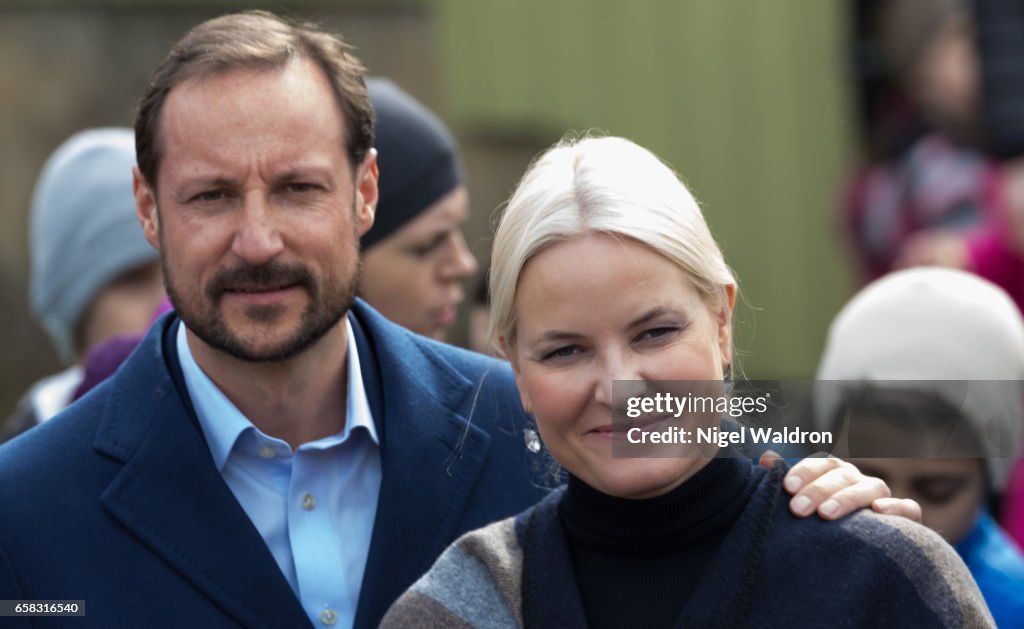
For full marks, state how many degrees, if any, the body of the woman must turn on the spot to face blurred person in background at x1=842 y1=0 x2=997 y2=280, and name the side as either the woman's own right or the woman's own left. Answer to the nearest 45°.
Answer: approximately 180°

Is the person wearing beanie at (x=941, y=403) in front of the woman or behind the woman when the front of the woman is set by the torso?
behind

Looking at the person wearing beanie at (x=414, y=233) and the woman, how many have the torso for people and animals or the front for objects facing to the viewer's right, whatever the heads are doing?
1

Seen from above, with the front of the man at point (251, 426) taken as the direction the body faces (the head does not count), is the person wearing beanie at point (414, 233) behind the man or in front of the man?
behind

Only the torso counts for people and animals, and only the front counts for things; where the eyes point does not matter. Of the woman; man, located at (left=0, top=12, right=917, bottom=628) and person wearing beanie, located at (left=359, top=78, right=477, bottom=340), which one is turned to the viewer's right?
the person wearing beanie

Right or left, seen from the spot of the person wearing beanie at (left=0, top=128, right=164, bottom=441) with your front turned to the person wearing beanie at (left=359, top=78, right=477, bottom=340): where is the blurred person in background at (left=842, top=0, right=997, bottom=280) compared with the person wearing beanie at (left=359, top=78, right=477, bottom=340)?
left

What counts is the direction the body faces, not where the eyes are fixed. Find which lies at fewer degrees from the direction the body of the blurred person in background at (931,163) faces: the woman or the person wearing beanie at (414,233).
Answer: the woman

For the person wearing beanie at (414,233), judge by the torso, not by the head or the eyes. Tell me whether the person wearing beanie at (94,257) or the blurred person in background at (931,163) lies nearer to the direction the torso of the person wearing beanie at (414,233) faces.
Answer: the blurred person in background

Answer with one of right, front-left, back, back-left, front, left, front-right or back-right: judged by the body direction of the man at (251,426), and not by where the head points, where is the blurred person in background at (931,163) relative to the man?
back-left

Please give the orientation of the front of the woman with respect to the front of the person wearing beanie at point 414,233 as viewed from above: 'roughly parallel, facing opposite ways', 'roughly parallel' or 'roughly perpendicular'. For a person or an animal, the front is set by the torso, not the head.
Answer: roughly perpendicular

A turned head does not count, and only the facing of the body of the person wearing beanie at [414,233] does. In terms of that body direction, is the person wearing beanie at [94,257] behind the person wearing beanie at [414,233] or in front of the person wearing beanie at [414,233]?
behind

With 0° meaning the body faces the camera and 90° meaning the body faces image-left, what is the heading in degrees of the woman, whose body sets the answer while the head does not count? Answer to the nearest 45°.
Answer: approximately 0°

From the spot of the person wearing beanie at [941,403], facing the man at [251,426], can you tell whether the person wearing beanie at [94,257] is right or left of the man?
right
